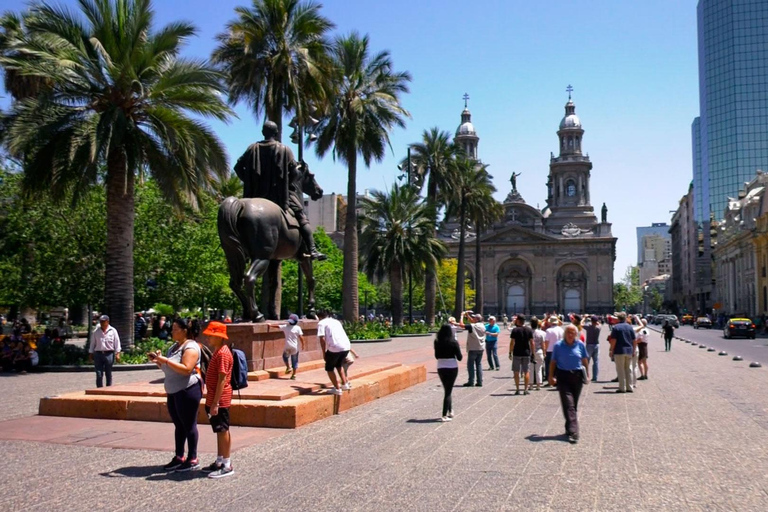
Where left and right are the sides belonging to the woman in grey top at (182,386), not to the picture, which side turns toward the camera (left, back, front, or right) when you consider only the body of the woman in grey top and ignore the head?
left

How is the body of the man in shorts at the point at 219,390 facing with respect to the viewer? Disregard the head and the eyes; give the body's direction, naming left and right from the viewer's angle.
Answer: facing to the left of the viewer

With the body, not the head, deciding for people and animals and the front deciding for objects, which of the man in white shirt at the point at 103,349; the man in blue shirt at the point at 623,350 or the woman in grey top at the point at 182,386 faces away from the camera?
the man in blue shirt

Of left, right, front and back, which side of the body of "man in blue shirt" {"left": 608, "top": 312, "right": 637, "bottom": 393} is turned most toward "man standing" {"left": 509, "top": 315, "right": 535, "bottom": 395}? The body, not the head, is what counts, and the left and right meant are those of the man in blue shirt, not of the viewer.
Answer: left

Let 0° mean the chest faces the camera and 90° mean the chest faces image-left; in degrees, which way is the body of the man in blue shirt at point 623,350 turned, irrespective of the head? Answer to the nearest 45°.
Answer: approximately 180°

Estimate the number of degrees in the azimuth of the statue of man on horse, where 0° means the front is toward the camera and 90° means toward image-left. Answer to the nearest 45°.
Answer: approximately 225°

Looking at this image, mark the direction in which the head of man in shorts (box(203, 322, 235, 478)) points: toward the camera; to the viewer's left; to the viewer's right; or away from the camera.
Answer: to the viewer's left

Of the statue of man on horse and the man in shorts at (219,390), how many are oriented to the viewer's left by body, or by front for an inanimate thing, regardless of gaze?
1
